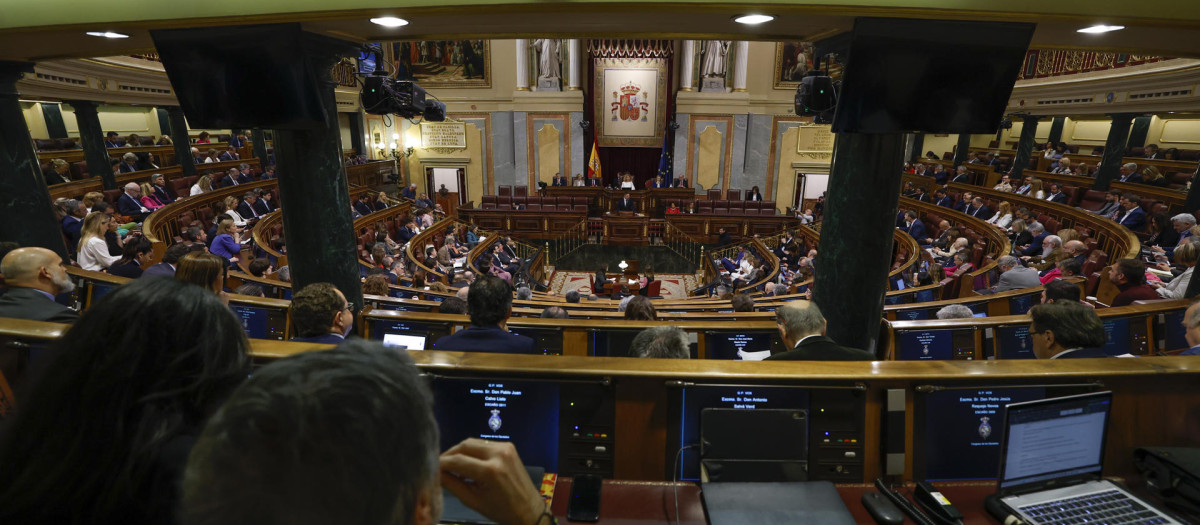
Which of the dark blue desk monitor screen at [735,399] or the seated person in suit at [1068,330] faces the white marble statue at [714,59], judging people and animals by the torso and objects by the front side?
the seated person in suit

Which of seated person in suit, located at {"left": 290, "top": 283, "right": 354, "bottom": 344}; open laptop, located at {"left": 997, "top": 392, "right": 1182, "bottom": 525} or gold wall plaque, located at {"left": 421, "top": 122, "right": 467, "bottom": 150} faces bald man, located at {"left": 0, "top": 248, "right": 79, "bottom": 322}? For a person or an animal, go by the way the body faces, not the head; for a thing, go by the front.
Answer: the gold wall plaque

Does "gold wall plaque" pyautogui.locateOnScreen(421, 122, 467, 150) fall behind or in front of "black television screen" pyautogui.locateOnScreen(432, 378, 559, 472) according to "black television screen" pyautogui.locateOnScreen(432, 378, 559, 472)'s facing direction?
behind

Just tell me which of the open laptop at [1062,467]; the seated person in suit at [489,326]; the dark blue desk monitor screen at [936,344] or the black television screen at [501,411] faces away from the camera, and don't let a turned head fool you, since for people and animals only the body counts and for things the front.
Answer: the seated person in suit

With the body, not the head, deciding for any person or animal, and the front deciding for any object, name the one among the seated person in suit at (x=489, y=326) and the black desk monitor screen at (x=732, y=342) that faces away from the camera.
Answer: the seated person in suit

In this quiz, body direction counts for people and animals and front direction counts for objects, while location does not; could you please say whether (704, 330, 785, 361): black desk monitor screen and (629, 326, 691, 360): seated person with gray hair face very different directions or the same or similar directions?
very different directions

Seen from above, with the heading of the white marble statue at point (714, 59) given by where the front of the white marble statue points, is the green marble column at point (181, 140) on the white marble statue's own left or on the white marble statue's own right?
on the white marble statue's own right

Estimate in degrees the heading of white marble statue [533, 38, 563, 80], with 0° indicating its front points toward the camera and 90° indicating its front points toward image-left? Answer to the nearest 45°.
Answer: approximately 0°

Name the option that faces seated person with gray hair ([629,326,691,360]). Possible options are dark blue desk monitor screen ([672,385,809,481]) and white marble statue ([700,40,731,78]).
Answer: the white marble statue

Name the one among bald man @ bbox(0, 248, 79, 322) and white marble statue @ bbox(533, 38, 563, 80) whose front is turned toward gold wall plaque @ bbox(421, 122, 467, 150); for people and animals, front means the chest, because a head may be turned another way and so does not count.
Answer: the bald man

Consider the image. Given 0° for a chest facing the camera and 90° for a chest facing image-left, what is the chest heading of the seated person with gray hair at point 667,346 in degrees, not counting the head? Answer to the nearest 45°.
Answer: approximately 180°

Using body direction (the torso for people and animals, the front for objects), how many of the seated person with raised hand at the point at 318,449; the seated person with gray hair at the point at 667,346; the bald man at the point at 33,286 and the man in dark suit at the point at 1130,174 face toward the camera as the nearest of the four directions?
0

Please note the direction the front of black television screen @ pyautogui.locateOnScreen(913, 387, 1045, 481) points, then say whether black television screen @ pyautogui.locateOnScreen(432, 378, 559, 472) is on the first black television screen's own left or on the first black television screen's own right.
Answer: on the first black television screen's own right

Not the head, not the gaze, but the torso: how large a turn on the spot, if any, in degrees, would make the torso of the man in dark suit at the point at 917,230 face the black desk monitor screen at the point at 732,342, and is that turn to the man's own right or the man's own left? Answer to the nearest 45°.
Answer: approximately 90° to the man's own left

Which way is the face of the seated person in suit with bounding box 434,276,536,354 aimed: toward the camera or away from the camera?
away from the camera

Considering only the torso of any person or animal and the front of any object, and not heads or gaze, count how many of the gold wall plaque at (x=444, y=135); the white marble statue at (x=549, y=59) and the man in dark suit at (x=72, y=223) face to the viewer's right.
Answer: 1

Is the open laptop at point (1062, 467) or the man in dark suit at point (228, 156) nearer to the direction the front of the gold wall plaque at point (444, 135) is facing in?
the open laptop

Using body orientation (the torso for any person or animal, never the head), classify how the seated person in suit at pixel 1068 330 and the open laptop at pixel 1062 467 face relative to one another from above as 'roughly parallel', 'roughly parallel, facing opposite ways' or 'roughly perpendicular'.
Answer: roughly parallel, facing opposite ways

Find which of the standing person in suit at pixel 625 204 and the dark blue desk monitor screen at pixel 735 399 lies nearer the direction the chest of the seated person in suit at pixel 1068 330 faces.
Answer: the standing person in suit

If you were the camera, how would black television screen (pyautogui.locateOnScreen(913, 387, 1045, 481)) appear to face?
facing the viewer

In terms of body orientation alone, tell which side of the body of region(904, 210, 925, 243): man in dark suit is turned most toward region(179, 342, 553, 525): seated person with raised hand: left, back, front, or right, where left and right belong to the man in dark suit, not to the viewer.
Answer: left

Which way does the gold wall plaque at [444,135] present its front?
toward the camera

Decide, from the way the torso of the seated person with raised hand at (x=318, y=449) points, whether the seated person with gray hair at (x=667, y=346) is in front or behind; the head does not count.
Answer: in front
